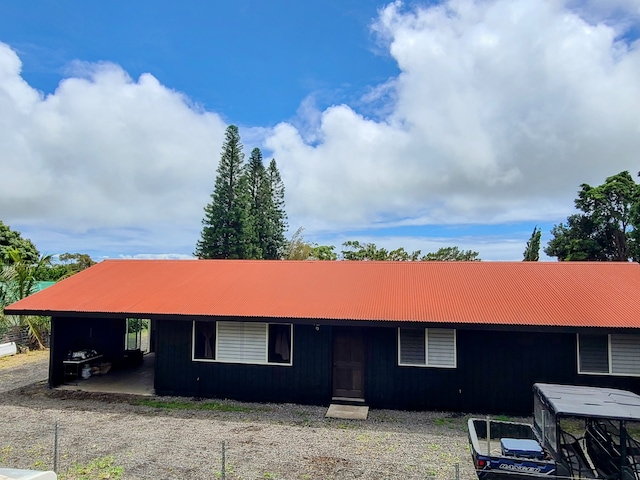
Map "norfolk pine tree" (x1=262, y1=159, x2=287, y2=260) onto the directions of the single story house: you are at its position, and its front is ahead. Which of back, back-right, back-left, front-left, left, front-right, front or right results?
back

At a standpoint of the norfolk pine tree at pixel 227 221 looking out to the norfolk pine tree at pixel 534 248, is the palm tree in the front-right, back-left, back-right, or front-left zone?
back-right

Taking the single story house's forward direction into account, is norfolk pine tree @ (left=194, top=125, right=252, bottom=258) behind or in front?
behind

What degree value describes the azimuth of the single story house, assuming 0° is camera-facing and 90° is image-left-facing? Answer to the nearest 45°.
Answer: approximately 0°

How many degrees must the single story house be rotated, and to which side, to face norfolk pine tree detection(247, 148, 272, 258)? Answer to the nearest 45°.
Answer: approximately 180°

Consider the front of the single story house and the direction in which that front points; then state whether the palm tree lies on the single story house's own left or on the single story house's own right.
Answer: on the single story house's own right
